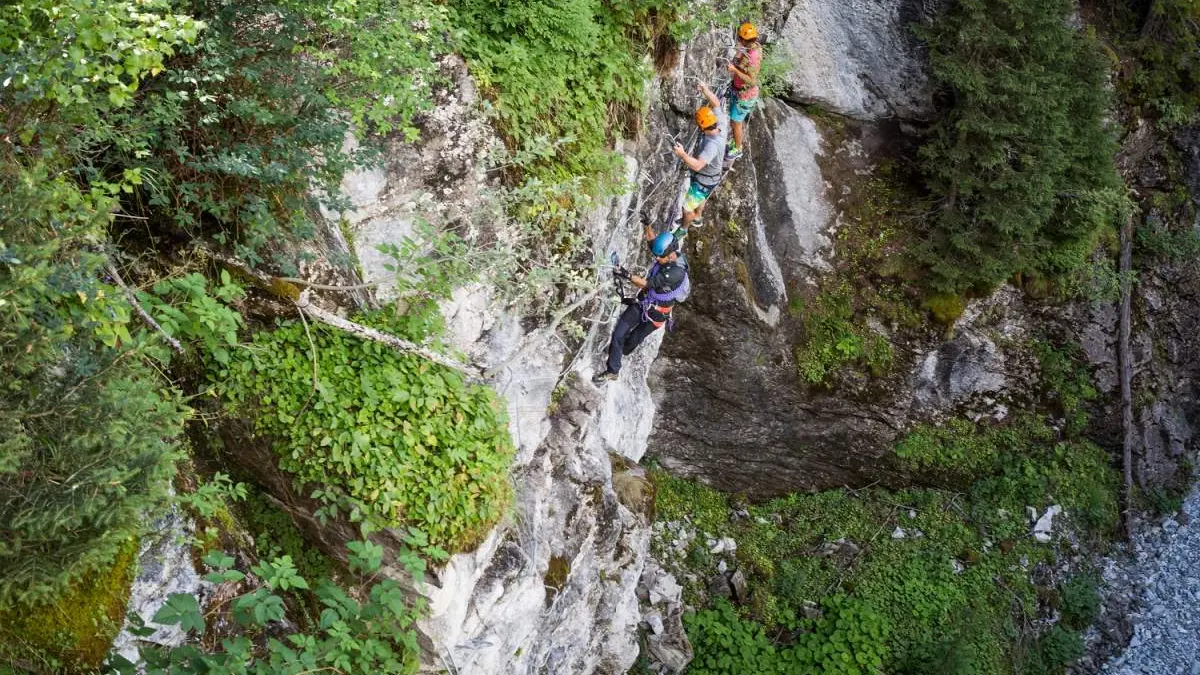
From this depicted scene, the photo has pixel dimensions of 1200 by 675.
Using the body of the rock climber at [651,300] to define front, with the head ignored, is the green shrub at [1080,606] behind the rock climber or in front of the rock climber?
behind

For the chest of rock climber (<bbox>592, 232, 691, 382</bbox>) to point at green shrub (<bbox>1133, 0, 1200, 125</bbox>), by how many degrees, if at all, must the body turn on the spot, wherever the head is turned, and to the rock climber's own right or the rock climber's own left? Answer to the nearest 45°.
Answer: approximately 135° to the rock climber's own right

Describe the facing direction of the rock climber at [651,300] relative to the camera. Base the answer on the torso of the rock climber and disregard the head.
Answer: to the viewer's left

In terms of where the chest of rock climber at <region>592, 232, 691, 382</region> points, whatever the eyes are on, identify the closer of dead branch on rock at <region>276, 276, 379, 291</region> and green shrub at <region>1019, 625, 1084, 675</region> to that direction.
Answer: the dead branch on rock

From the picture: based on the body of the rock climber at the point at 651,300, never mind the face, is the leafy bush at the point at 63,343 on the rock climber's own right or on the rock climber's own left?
on the rock climber's own left

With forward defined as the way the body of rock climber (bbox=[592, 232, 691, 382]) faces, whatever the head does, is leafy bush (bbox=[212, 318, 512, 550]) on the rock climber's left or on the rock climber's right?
on the rock climber's left

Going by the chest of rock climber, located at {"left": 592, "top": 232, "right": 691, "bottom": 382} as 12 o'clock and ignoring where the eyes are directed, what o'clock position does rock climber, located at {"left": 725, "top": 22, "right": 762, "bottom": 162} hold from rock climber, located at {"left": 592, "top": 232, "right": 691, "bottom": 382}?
rock climber, located at {"left": 725, "top": 22, "right": 762, "bottom": 162} is roughly at 3 o'clock from rock climber, located at {"left": 592, "top": 232, "right": 691, "bottom": 382}.

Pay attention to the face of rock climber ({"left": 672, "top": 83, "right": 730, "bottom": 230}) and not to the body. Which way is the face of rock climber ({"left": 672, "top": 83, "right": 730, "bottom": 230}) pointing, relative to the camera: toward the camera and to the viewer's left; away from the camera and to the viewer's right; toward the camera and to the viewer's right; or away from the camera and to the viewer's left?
away from the camera and to the viewer's left

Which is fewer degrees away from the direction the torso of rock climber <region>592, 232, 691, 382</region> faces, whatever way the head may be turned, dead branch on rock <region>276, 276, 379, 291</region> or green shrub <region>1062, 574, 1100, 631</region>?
the dead branch on rock

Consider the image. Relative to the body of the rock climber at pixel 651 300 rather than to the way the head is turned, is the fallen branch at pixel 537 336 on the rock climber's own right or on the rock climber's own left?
on the rock climber's own left
